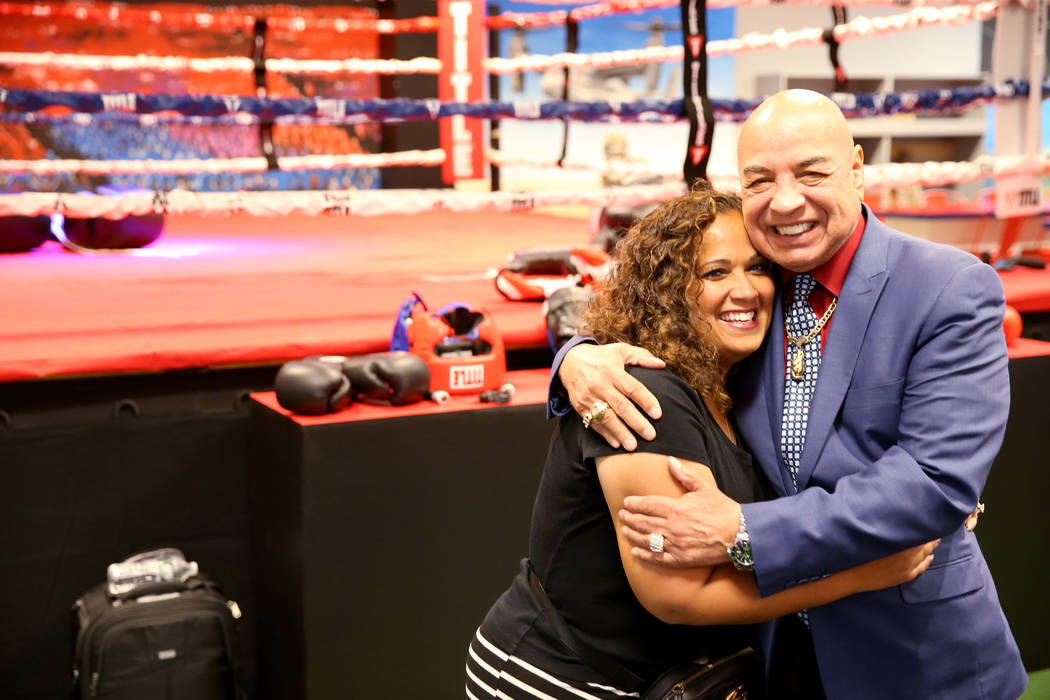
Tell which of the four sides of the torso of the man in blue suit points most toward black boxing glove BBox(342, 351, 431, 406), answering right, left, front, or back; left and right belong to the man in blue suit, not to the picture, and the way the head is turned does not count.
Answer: right

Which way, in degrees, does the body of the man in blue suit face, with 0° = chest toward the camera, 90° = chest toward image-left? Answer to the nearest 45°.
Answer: approximately 45°

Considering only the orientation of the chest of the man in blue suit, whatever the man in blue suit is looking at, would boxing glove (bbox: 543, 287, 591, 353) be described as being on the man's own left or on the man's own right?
on the man's own right

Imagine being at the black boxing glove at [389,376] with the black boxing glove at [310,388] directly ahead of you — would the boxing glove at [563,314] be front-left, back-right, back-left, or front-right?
back-right

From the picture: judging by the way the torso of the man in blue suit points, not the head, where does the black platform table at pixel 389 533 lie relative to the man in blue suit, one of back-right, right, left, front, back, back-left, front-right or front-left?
right
